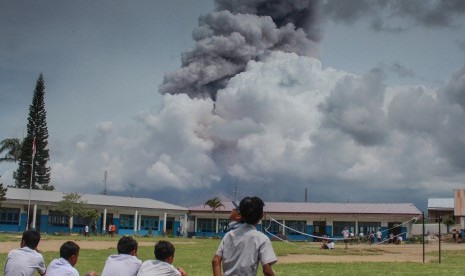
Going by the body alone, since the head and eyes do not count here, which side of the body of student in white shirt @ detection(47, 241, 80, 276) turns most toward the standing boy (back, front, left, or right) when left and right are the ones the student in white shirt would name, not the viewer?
right

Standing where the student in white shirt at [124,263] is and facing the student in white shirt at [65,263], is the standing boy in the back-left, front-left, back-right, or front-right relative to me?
back-left

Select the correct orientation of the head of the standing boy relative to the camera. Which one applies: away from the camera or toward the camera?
away from the camera

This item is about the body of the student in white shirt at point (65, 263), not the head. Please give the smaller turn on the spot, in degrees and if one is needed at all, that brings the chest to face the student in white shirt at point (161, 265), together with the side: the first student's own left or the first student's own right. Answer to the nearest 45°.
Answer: approximately 90° to the first student's own right

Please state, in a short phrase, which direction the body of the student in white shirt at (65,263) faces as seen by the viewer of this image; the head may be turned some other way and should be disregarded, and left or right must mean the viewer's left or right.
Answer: facing away from the viewer and to the right of the viewer

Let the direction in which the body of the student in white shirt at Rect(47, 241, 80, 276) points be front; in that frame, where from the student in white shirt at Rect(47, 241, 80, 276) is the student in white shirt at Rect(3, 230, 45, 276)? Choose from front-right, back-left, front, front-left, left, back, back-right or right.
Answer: left

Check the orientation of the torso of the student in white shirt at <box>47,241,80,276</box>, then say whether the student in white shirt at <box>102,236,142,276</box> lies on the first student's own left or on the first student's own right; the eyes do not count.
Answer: on the first student's own right

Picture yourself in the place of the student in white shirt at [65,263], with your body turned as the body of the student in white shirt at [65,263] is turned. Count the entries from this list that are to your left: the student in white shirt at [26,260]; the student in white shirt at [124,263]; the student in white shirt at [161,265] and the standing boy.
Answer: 1

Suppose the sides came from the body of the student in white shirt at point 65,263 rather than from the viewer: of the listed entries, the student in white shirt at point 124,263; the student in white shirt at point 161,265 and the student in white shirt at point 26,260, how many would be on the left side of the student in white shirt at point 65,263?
1
